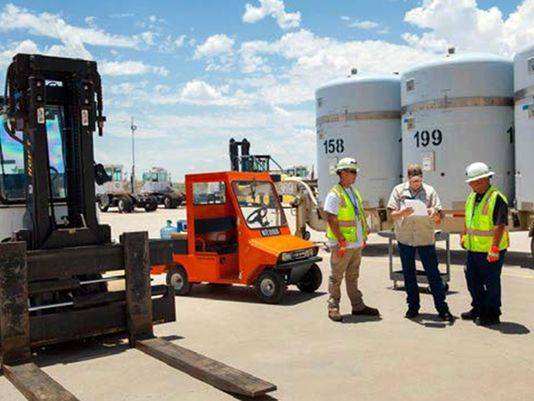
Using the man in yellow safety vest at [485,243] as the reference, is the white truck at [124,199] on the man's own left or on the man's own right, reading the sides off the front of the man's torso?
on the man's own right

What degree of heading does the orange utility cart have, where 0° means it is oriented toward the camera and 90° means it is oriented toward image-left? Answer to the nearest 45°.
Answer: approximately 315°

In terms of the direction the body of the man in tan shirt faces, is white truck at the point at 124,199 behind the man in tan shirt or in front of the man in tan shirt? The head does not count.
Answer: behind

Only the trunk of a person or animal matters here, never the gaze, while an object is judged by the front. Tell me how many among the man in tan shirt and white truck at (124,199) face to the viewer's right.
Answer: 0

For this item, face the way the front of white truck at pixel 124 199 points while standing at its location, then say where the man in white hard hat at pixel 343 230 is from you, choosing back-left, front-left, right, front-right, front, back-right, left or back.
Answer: front-left

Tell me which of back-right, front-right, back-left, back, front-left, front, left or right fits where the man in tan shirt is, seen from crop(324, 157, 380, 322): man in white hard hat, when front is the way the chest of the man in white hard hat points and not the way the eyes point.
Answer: front-left

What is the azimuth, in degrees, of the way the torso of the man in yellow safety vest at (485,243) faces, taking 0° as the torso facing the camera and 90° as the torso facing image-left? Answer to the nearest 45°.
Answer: approximately 45°

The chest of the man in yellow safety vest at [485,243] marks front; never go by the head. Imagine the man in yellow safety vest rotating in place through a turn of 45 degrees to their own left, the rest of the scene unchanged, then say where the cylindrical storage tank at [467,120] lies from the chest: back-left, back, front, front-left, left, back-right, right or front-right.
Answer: back

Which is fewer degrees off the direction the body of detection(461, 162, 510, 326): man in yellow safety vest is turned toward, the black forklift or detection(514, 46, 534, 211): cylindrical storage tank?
the black forklift

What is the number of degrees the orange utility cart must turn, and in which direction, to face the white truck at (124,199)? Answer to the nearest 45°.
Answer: approximately 135° to its left

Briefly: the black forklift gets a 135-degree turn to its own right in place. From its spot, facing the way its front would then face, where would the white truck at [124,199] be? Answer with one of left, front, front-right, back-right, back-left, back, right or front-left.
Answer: right
